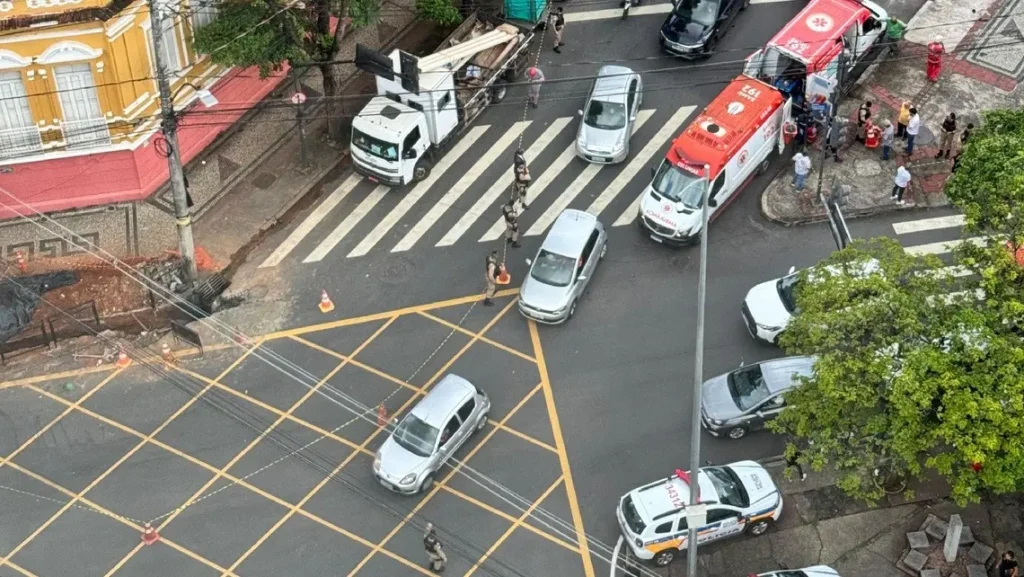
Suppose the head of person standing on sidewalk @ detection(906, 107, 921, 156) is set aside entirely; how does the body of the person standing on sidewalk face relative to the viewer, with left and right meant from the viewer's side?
facing to the left of the viewer

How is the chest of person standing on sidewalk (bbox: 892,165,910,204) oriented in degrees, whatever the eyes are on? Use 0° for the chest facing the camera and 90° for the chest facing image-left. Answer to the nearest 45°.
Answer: approximately 135°

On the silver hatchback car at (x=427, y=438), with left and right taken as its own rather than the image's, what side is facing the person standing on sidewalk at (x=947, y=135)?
back

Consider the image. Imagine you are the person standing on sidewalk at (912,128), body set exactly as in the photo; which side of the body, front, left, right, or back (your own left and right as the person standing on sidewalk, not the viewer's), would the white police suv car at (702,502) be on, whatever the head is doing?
left

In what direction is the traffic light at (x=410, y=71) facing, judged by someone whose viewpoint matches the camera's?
facing away from the viewer and to the left of the viewer

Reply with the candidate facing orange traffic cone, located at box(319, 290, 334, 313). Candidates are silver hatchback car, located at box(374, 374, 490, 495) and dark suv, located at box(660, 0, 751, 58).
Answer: the dark suv

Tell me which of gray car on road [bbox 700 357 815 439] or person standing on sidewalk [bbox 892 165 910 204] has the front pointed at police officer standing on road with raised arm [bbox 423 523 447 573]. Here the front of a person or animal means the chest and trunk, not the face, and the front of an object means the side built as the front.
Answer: the gray car on road

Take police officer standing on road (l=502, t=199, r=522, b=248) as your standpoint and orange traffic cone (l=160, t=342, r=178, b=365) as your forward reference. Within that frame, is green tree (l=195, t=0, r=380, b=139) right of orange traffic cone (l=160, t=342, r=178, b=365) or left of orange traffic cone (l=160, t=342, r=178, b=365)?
right

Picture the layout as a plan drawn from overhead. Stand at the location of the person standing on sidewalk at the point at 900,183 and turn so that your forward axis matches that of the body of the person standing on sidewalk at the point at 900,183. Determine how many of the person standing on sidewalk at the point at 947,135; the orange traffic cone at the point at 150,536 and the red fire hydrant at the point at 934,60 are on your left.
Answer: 1

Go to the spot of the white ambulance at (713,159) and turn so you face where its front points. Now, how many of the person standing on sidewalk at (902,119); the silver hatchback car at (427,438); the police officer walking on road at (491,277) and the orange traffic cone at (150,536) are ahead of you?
3
